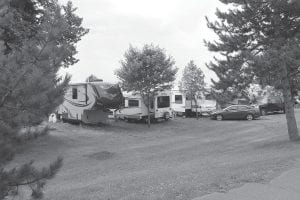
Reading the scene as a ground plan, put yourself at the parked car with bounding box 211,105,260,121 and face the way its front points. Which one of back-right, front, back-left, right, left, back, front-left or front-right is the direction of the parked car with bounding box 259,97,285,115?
back-right

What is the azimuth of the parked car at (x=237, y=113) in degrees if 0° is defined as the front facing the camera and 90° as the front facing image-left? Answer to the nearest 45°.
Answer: approximately 90°

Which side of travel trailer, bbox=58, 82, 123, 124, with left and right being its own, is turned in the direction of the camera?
right

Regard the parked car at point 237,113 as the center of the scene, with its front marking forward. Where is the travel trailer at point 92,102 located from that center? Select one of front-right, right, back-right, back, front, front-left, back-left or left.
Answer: front-left

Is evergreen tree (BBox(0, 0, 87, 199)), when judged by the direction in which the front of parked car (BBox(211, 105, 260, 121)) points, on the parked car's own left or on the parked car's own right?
on the parked car's own left

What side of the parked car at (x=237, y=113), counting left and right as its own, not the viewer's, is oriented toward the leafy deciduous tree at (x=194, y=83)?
front

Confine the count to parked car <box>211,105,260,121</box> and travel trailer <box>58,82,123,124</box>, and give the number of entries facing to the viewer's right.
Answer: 1

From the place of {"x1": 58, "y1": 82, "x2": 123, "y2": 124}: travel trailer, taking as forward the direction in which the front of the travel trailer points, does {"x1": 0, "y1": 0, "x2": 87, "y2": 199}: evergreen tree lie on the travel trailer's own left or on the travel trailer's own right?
on the travel trailer's own right

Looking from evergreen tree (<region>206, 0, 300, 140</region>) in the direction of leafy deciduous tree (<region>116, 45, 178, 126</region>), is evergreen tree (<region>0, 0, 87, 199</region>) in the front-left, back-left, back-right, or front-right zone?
back-left

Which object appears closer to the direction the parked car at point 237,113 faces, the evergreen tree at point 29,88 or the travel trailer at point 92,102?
the travel trailer

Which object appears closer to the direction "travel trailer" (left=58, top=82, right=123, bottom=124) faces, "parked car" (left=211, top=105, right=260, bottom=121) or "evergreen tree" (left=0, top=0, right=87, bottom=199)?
the parked car
